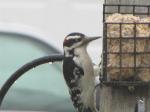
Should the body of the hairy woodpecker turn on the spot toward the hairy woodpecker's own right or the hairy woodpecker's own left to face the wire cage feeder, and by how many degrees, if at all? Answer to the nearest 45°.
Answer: approximately 45° to the hairy woodpecker's own right

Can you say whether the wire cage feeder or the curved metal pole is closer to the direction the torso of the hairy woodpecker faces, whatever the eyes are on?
the wire cage feeder

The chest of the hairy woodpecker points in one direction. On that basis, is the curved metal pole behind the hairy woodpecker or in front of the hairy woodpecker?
behind

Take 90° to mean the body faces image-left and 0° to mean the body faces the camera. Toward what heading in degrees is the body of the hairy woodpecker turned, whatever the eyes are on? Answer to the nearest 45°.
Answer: approximately 270°
